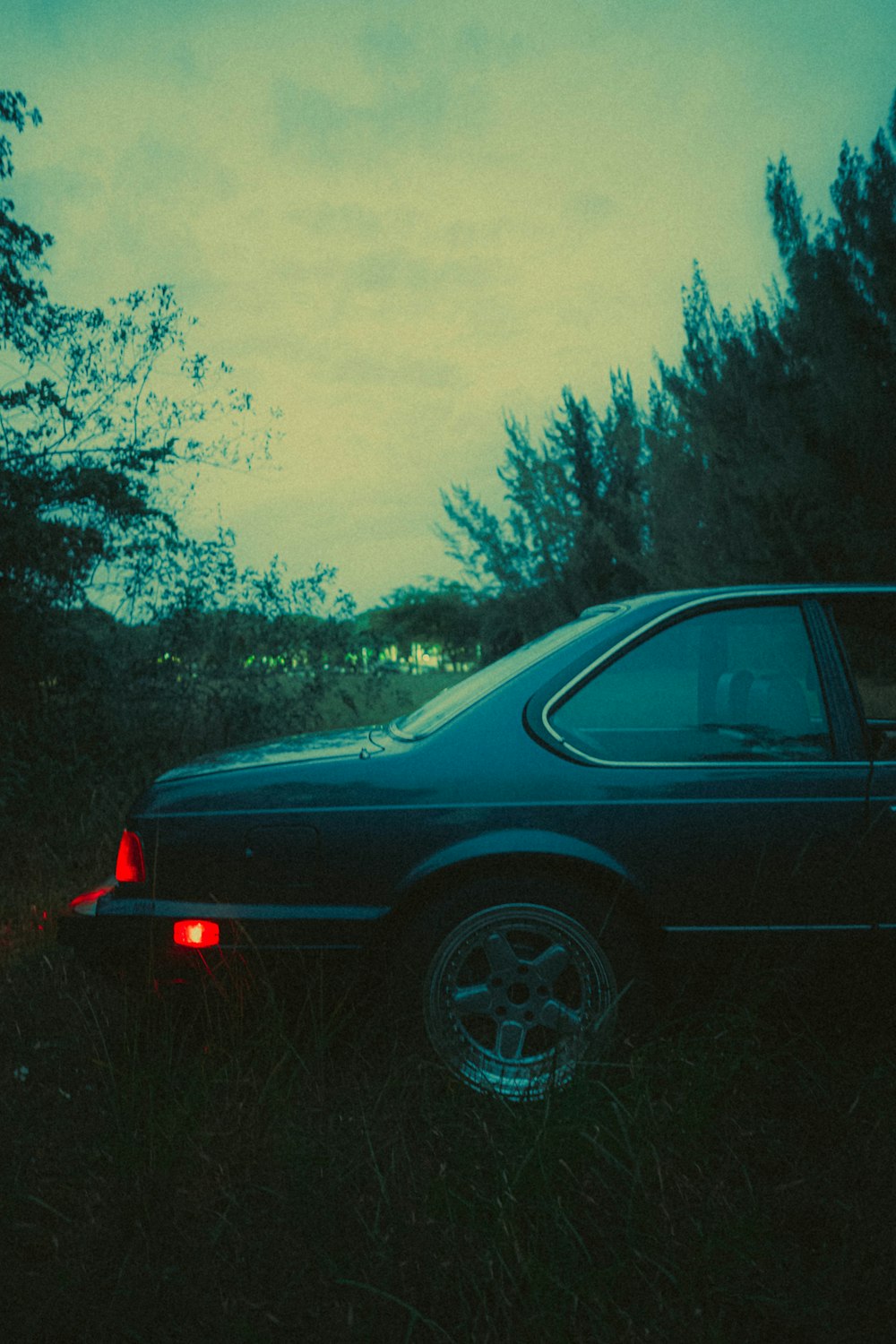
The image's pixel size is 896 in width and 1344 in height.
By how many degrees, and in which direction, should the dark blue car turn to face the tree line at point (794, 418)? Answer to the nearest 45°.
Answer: approximately 45° to its left

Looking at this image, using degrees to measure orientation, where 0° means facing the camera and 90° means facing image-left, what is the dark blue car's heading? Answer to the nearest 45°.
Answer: approximately 270°
